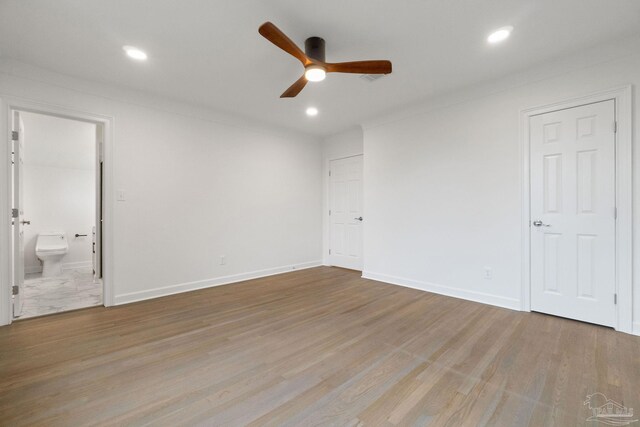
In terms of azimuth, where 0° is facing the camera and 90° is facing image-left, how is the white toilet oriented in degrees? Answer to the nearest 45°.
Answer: approximately 0°

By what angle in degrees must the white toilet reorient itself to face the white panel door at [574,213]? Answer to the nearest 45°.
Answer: approximately 45° to its left

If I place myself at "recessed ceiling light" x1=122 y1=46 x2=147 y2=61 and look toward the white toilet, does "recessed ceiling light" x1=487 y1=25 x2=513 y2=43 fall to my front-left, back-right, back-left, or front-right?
back-right

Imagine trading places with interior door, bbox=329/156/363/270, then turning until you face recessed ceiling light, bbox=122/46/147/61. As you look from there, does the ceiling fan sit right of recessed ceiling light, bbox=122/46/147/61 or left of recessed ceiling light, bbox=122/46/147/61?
left
